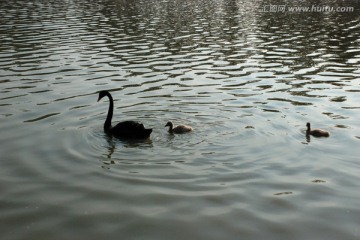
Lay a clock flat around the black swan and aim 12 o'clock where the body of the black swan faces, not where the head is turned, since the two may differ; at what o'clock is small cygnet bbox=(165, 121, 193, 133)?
The small cygnet is roughly at 6 o'clock from the black swan.

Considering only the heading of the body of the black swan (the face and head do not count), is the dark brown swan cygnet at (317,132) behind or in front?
behind

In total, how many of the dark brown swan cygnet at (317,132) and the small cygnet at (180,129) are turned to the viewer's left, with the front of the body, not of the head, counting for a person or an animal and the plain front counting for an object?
2

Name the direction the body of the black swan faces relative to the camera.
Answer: to the viewer's left

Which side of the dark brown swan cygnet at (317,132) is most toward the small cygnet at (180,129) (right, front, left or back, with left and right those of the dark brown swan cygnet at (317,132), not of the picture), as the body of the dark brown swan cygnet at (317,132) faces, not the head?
front

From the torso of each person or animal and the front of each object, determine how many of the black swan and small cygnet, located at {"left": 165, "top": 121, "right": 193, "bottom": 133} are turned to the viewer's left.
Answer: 2

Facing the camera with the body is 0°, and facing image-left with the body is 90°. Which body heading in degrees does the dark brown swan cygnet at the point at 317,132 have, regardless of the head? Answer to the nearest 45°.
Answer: approximately 90°
